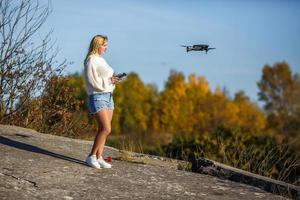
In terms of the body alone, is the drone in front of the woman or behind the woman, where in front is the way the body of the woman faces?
in front

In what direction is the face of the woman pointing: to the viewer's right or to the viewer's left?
to the viewer's right

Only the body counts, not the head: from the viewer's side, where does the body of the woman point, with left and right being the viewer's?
facing to the right of the viewer
